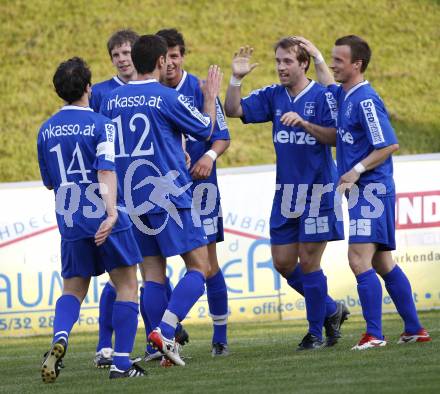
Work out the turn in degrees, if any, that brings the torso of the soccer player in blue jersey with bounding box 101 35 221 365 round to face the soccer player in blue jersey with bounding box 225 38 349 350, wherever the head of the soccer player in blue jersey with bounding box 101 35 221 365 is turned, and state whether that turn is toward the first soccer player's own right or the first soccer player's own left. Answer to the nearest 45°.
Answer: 0° — they already face them

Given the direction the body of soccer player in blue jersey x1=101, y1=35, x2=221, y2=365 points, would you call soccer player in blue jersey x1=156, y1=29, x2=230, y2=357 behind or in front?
in front

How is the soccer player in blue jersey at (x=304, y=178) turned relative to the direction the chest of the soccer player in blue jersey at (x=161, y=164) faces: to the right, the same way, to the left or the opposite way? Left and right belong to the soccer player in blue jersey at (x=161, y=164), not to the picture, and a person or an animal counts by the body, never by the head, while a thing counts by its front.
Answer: the opposite way

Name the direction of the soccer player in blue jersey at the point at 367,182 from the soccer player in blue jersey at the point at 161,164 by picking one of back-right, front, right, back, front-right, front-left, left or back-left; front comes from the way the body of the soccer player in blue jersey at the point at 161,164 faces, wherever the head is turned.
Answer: front-right

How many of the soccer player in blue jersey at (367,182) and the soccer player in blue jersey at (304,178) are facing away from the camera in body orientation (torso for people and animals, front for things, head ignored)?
0

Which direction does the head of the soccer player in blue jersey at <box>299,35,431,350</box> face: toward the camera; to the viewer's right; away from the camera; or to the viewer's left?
to the viewer's left

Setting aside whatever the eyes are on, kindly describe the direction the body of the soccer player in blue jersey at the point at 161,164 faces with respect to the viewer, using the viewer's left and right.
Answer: facing away from the viewer and to the right of the viewer

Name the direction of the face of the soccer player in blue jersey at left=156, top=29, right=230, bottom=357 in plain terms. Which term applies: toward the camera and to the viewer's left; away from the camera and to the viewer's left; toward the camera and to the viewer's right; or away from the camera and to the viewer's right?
toward the camera and to the viewer's left

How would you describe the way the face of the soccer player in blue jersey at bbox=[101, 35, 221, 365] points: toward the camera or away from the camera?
away from the camera

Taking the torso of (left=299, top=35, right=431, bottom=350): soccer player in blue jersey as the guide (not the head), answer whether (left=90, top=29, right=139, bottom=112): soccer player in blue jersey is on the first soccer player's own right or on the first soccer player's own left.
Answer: on the first soccer player's own right

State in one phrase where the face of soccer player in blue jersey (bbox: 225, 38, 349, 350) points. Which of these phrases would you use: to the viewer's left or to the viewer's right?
to the viewer's left

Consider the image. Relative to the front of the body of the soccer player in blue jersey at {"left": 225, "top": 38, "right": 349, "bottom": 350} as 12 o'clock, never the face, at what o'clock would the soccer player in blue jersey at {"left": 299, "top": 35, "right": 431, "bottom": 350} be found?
the soccer player in blue jersey at {"left": 299, "top": 35, "right": 431, "bottom": 350} is roughly at 9 o'clock from the soccer player in blue jersey at {"left": 225, "top": 38, "right": 349, "bottom": 350}.

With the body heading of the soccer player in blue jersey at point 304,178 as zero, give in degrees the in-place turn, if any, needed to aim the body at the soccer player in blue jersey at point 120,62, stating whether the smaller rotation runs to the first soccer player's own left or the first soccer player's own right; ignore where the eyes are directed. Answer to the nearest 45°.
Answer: approximately 45° to the first soccer player's own right

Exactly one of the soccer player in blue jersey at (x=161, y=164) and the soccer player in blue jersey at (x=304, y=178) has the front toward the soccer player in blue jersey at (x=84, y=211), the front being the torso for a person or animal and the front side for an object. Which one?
the soccer player in blue jersey at (x=304, y=178)

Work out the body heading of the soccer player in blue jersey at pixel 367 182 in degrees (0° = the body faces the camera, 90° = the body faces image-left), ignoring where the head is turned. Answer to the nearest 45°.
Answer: approximately 45°

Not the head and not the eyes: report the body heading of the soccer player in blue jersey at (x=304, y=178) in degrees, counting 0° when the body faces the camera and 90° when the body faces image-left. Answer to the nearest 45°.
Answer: approximately 45°

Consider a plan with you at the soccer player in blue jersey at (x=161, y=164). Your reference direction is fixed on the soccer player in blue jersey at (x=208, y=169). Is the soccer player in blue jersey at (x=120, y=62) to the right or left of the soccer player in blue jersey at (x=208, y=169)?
left

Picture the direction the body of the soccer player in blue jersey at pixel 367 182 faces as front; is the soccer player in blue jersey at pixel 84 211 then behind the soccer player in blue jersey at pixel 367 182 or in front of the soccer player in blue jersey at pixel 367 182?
in front
